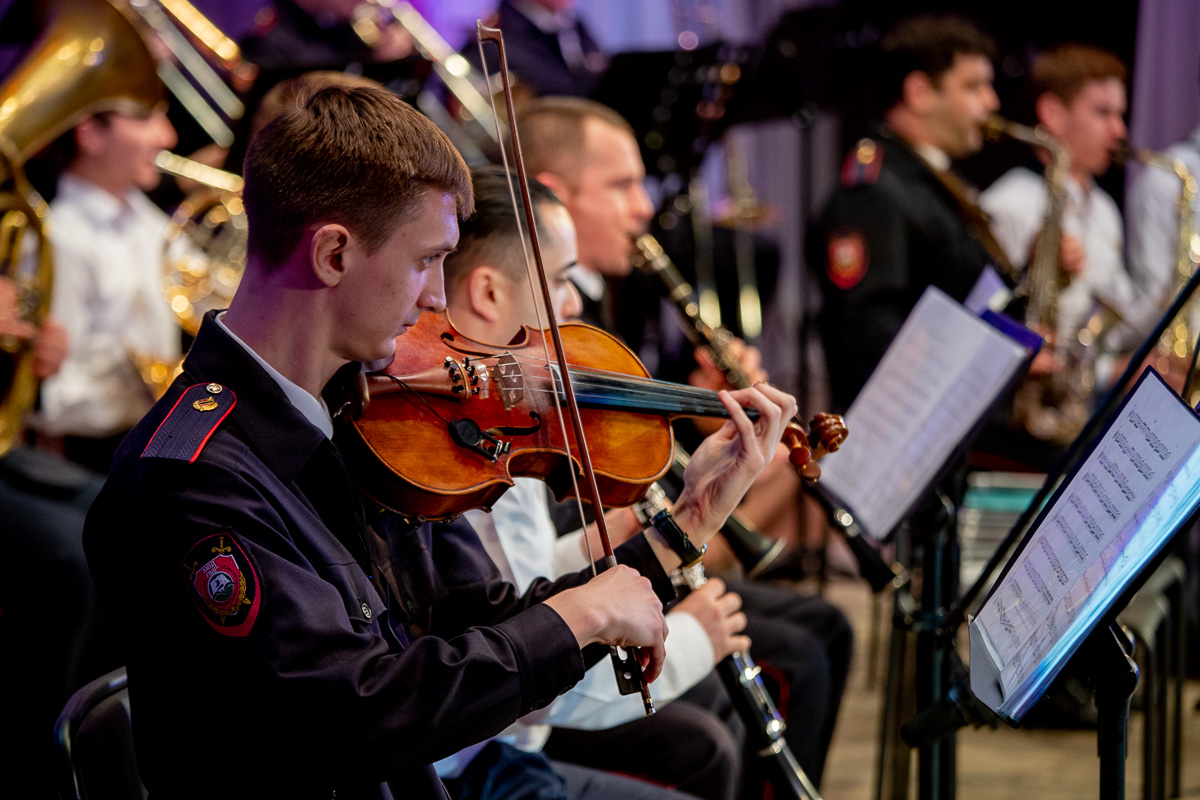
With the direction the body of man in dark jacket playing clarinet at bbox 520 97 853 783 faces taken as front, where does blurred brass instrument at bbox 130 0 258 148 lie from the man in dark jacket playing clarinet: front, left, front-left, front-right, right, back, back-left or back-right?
back-left

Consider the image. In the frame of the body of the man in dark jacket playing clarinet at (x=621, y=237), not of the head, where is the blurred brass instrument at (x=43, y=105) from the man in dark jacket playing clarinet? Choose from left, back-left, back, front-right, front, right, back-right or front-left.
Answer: back

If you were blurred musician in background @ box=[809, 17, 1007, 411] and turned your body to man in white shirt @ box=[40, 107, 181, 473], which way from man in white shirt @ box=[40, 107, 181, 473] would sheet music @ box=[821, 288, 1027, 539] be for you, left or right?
left

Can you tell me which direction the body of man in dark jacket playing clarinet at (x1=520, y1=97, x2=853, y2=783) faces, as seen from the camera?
to the viewer's right

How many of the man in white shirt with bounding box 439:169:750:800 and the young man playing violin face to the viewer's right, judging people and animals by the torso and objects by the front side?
2

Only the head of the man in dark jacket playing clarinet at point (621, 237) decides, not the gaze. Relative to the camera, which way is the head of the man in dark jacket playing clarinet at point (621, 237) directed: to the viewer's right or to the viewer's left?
to the viewer's right

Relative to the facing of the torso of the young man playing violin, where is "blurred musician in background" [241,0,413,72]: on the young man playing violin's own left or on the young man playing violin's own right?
on the young man playing violin's own left

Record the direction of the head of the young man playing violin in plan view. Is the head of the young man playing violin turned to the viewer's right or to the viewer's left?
to the viewer's right

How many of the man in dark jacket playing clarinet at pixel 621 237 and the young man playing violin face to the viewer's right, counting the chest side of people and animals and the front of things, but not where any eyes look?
2

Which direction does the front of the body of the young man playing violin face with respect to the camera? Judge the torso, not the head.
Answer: to the viewer's right

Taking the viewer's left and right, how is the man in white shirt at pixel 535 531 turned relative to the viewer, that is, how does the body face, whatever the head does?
facing to the right of the viewer

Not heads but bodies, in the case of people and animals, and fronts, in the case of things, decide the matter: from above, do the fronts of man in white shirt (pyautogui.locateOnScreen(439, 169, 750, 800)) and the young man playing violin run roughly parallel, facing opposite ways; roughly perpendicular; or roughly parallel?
roughly parallel

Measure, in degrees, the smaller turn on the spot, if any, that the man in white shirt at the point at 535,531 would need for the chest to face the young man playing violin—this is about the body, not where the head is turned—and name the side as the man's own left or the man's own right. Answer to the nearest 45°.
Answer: approximately 90° to the man's own right

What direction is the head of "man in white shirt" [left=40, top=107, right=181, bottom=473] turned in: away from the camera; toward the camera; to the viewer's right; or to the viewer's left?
to the viewer's right

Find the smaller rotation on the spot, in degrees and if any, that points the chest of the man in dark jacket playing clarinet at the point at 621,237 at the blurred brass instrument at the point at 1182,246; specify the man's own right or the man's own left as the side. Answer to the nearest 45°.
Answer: approximately 45° to the man's own left

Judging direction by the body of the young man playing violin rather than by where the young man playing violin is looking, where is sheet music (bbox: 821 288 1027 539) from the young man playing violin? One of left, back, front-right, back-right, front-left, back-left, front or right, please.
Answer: front-left

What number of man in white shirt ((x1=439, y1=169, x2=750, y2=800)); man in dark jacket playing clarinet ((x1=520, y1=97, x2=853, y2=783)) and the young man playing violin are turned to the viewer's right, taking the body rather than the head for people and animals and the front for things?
3
